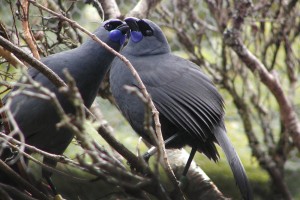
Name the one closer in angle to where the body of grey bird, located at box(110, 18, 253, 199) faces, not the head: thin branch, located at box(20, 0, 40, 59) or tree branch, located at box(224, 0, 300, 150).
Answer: the thin branch

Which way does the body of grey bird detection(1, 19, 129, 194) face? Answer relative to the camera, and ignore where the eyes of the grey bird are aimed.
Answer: to the viewer's right

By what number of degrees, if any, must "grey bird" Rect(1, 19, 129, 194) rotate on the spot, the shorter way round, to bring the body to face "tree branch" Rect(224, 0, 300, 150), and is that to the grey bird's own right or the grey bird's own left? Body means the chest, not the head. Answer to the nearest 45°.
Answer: approximately 45° to the grey bird's own left

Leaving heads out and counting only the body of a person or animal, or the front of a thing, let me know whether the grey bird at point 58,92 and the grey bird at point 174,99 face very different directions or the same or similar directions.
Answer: very different directions

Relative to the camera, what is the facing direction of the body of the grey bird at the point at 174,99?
to the viewer's left

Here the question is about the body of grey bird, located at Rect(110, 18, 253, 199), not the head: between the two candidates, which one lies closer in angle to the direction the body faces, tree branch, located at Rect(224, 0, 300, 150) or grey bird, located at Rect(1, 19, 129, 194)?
the grey bird

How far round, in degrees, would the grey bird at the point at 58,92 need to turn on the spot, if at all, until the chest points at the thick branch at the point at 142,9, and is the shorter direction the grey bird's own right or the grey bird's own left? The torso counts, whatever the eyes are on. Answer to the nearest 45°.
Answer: approximately 45° to the grey bird's own left

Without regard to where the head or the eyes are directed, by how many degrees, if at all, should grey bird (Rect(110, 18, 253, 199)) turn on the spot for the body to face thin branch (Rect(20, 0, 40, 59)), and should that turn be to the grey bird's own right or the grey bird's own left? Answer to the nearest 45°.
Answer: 0° — it already faces it

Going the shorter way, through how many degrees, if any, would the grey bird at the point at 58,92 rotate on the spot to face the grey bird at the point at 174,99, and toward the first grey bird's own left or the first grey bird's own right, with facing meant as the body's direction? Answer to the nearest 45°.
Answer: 0° — it already faces it

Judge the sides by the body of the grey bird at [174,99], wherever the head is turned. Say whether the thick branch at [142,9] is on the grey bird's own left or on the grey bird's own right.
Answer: on the grey bird's own right
